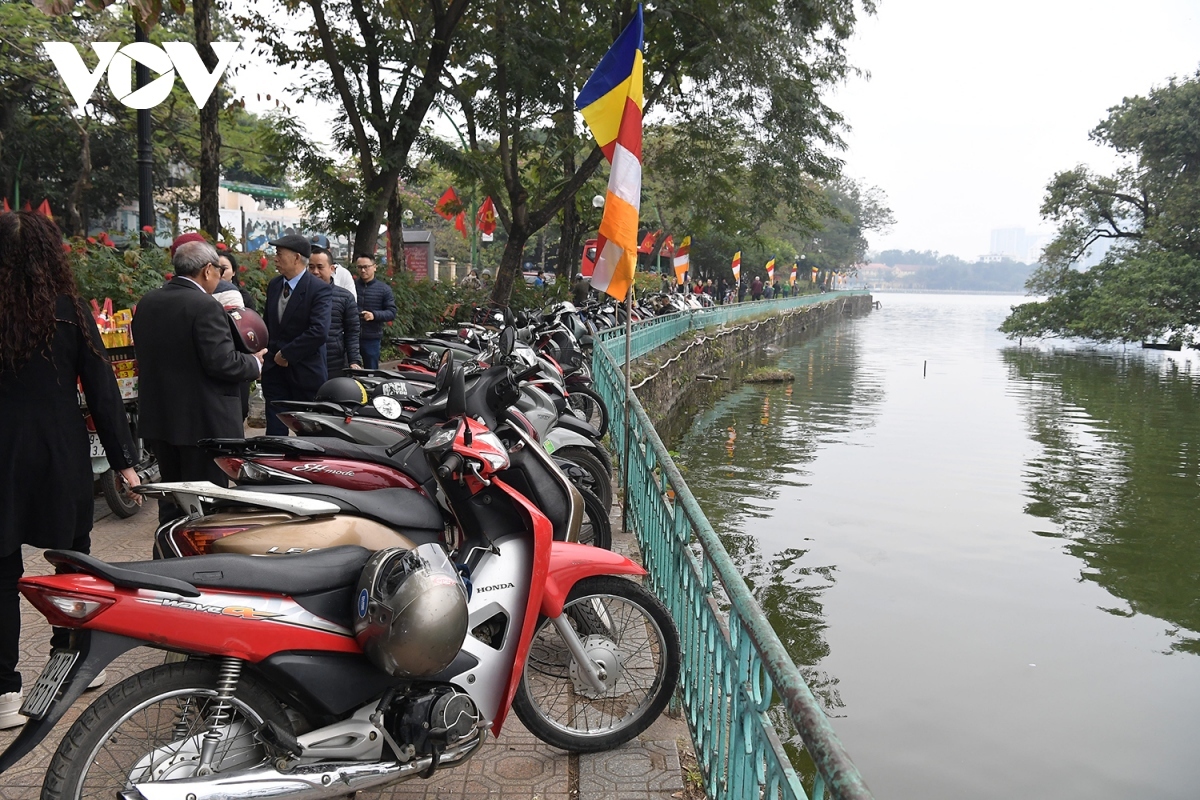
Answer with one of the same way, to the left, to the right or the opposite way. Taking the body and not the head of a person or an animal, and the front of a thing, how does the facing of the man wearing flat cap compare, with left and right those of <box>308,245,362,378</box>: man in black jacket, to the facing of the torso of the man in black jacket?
the same way

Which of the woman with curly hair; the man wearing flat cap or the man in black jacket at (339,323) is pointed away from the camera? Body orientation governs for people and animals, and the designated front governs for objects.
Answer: the woman with curly hair

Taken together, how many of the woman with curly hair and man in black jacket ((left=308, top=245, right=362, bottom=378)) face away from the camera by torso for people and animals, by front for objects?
1

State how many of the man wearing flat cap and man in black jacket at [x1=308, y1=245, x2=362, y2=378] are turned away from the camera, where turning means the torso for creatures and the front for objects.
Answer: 0

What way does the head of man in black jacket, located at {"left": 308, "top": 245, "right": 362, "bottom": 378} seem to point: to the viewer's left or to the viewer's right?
to the viewer's left

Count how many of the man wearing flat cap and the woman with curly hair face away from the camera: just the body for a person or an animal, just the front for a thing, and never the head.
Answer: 1

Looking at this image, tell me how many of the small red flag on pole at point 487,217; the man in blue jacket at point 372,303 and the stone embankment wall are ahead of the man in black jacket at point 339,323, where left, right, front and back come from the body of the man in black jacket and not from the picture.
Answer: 0

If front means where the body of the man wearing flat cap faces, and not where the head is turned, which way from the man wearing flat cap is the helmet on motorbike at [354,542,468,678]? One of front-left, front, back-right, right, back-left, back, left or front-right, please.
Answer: front-left

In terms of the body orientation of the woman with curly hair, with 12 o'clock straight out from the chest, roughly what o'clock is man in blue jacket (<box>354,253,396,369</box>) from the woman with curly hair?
The man in blue jacket is roughly at 1 o'clock from the woman with curly hair.

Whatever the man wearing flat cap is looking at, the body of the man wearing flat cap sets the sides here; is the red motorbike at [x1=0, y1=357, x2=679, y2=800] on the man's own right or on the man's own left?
on the man's own left

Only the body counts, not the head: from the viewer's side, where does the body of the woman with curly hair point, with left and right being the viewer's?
facing away from the viewer

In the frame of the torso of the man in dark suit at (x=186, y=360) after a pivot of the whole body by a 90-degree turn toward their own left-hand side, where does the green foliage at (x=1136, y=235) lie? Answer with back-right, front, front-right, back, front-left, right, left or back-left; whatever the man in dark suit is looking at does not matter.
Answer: right

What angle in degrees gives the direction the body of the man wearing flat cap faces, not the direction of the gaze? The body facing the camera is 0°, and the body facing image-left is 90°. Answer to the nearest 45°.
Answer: approximately 45°

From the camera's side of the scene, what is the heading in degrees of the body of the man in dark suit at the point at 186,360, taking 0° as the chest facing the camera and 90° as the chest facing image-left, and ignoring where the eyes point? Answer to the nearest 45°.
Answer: approximately 225°

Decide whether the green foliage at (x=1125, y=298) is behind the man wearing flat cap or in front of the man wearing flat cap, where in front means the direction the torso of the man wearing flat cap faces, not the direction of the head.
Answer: behind

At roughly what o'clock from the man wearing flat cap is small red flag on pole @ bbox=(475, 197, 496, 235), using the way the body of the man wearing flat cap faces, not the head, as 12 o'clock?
The small red flag on pole is roughly at 5 o'clock from the man wearing flat cap.

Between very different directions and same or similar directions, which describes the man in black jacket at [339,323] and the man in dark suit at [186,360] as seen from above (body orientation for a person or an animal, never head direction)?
very different directions
